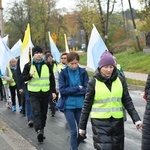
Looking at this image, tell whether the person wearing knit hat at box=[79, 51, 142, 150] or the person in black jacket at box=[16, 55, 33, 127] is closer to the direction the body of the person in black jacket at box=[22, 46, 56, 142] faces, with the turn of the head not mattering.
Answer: the person wearing knit hat

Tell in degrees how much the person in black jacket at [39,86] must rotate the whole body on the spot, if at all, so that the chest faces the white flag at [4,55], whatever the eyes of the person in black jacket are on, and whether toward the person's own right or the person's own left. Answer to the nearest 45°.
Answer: approximately 180°

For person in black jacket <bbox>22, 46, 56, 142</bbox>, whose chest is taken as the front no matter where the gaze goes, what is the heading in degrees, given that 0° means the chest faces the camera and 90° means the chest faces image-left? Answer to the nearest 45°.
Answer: approximately 0°

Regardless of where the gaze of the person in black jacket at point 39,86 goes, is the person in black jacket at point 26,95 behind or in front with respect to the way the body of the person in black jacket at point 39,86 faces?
behind

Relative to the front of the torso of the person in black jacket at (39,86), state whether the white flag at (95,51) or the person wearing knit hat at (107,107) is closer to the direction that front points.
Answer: the person wearing knit hat

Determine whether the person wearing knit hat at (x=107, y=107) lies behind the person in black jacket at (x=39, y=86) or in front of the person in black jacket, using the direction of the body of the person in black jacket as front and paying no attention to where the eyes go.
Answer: in front
